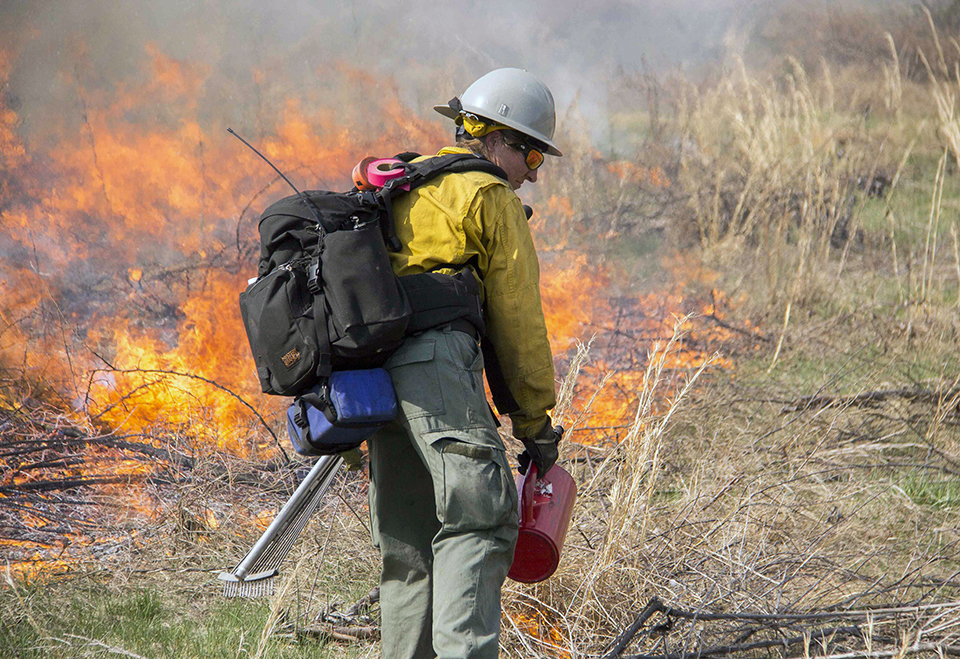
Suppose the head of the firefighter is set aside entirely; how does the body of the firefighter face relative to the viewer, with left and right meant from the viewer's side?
facing away from the viewer and to the right of the viewer

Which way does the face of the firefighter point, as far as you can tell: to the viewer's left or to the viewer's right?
to the viewer's right
